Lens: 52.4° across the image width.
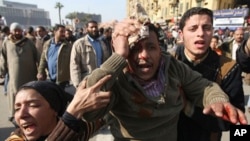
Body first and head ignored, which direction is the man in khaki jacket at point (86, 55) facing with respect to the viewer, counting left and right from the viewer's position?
facing the viewer and to the right of the viewer

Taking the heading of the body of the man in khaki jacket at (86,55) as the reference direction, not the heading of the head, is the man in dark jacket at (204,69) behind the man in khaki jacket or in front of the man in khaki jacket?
in front

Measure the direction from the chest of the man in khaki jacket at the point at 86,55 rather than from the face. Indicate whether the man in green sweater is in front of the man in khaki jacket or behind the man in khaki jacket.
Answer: in front

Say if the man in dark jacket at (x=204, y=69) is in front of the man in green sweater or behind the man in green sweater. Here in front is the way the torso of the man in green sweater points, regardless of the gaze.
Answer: behind

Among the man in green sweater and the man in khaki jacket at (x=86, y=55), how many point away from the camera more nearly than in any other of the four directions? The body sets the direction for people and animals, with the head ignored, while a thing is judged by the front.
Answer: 0
